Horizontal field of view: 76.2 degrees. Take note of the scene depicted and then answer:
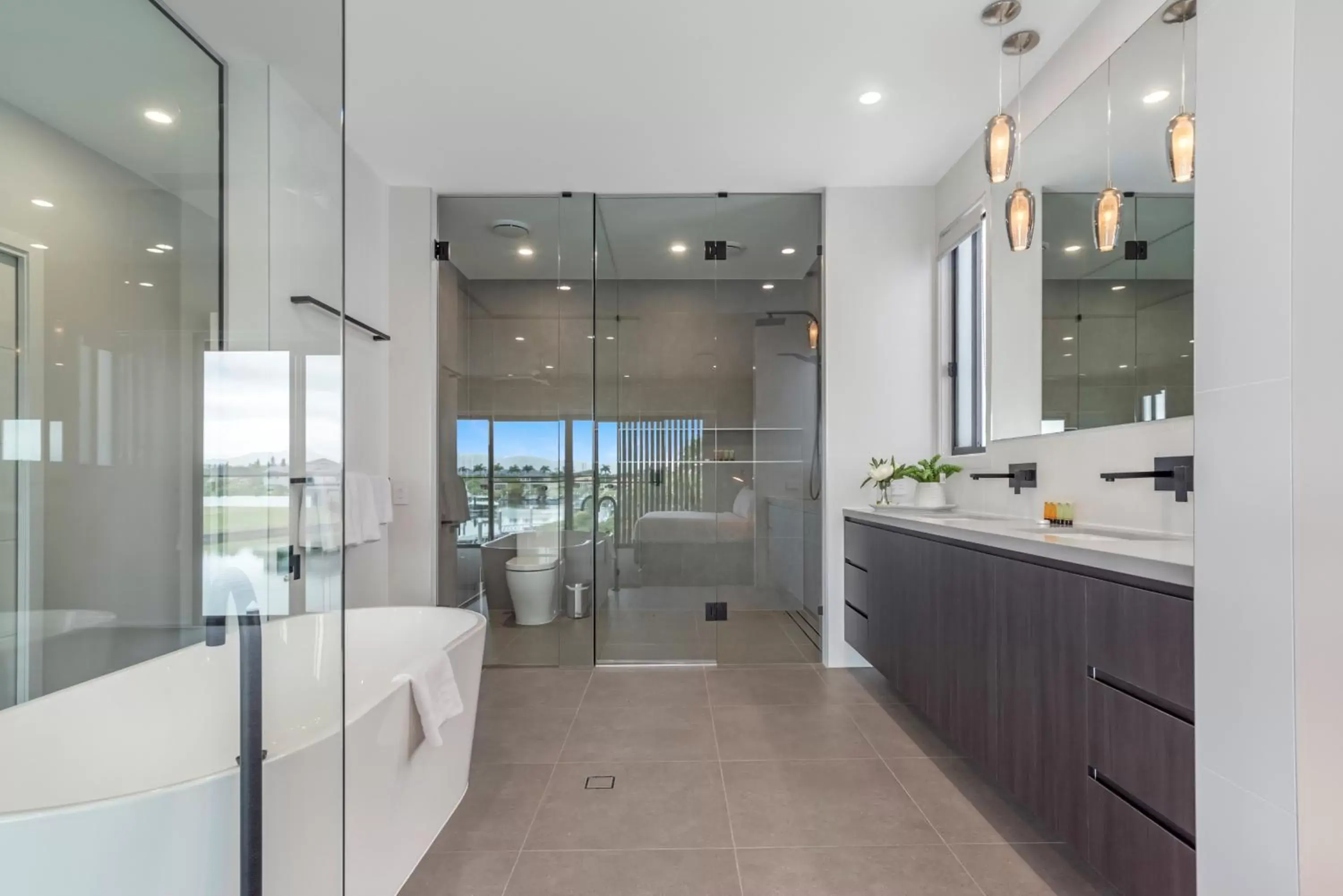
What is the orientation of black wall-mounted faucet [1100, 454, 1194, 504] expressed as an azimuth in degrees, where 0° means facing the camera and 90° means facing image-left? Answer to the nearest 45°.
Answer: approximately 45°

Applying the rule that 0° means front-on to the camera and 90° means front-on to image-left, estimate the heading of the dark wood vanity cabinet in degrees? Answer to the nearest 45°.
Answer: approximately 45°

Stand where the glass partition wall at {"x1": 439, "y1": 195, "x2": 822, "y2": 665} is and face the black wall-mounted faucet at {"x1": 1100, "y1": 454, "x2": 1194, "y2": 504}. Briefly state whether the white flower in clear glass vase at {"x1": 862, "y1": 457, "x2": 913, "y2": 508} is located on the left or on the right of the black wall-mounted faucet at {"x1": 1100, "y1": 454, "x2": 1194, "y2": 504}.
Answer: left

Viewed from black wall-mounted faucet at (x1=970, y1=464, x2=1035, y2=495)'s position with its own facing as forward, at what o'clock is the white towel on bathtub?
The white towel on bathtub is roughly at 12 o'clock from the black wall-mounted faucet.

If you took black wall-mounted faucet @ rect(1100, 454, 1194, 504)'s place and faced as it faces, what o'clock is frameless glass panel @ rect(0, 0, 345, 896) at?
The frameless glass panel is roughly at 12 o'clock from the black wall-mounted faucet.

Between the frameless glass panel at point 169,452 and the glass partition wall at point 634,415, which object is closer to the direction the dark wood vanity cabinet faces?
the frameless glass panel
